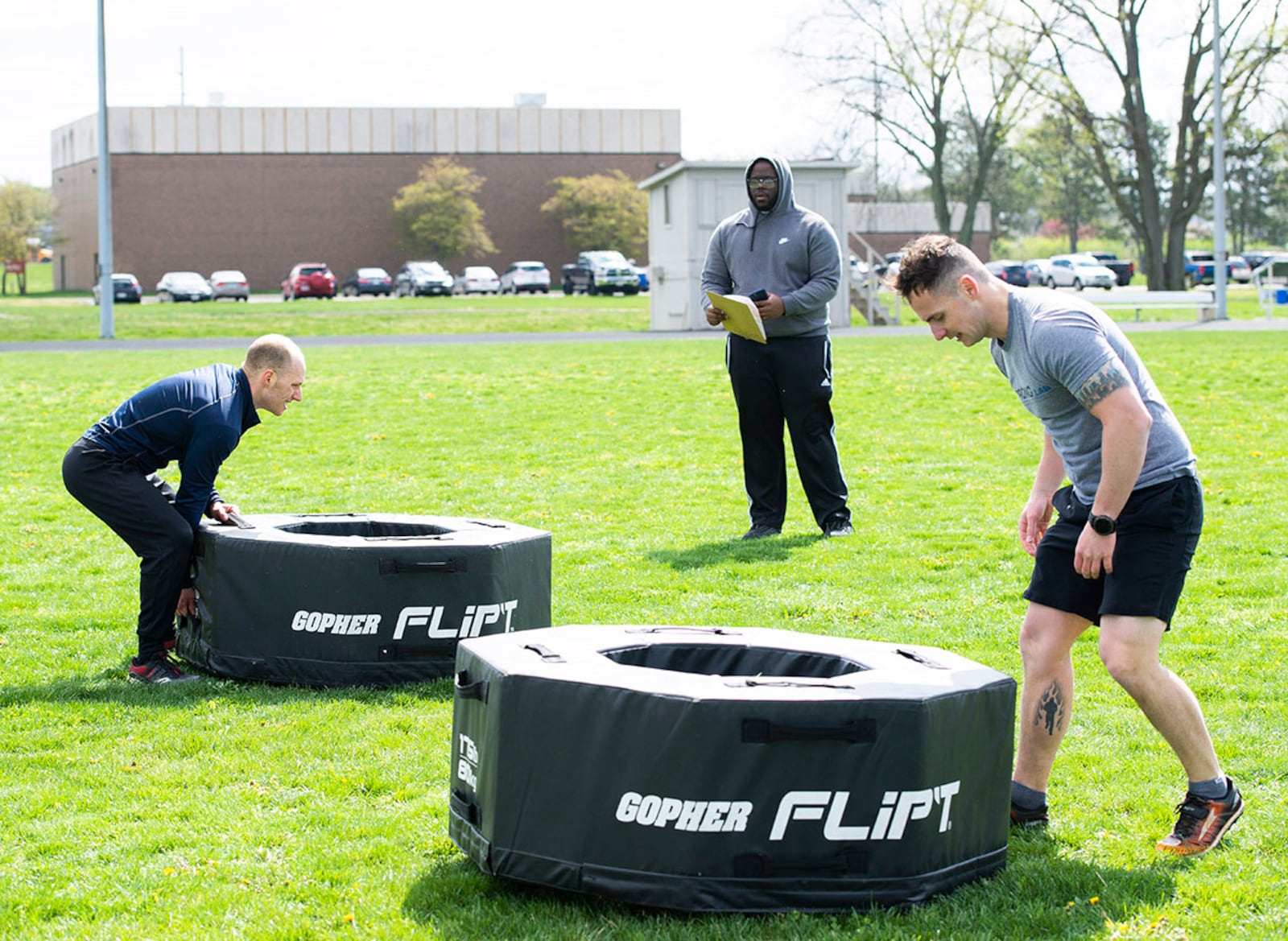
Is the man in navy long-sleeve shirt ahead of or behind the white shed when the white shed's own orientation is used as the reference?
ahead

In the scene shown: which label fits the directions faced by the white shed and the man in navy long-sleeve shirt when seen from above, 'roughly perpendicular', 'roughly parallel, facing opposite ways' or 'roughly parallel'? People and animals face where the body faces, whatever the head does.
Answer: roughly perpendicular

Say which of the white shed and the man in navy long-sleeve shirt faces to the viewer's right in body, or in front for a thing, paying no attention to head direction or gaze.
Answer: the man in navy long-sleeve shirt

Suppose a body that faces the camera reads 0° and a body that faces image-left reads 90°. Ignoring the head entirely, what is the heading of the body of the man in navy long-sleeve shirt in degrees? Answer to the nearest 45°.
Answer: approximately 270°

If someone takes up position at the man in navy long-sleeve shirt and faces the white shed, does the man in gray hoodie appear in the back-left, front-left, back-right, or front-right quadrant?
front-right

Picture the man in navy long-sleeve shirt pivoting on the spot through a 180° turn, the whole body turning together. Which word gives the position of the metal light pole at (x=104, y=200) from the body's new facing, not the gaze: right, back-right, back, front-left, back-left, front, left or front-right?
right

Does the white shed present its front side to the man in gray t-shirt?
yes

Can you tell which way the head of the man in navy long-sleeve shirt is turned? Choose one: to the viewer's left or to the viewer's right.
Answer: to the viewer's right

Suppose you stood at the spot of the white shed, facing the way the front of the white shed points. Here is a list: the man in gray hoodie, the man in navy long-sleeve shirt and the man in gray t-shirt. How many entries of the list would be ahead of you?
3

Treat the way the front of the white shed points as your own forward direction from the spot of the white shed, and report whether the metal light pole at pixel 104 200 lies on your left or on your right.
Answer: on your right

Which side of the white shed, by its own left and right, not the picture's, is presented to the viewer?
front

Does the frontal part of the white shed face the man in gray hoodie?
yes

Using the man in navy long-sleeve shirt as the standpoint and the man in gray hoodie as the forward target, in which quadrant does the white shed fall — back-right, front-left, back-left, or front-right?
front-left

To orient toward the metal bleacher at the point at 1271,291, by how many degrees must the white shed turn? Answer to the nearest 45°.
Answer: approximately 135° to its left

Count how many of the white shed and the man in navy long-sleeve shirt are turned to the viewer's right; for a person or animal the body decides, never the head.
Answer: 1

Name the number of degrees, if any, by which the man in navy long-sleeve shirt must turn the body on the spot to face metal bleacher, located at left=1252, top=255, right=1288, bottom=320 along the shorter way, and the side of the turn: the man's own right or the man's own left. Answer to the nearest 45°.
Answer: approximately 45° to the man's own left
